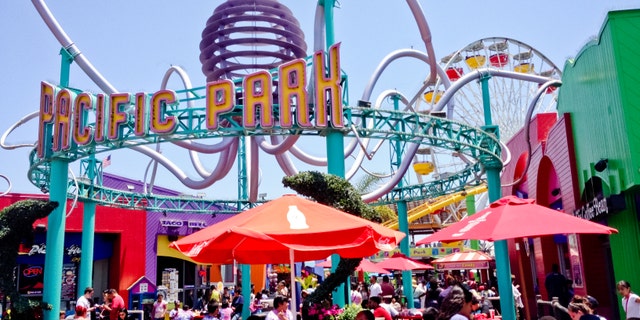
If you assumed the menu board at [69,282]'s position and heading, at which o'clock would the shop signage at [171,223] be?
The shop signage is roughly at 8 o'clock from the menu board.

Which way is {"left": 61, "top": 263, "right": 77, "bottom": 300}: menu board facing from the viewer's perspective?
toward the camera

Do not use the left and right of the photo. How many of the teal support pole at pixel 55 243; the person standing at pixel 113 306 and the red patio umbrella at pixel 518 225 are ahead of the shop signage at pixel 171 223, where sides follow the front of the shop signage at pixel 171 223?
3

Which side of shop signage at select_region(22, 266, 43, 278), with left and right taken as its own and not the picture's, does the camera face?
front

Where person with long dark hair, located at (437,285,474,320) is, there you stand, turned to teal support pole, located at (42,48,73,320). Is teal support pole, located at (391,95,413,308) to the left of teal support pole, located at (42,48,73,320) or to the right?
right

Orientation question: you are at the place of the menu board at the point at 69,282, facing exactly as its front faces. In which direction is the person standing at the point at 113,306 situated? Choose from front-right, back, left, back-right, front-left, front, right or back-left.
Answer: front

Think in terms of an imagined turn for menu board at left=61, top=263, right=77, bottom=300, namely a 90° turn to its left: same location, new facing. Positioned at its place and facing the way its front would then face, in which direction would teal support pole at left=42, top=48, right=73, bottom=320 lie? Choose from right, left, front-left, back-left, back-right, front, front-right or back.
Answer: right

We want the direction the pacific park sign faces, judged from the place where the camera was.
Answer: facing the viewer

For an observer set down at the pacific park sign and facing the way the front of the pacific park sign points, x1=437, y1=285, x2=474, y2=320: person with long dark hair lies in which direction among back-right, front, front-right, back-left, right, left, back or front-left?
front

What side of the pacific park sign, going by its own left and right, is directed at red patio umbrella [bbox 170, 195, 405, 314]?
front

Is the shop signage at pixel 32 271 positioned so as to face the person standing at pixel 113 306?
yes
